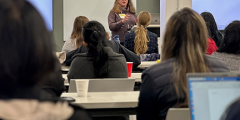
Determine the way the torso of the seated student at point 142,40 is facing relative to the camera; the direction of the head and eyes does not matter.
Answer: away from the camera

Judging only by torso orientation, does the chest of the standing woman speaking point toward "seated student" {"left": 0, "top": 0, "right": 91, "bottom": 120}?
yes

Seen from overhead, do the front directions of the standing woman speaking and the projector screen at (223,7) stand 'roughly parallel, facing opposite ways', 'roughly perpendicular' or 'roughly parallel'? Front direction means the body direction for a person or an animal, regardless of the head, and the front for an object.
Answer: roughly parallel

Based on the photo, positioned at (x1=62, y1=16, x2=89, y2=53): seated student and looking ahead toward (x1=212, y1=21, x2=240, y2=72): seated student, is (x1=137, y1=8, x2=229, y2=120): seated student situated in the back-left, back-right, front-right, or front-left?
front-right

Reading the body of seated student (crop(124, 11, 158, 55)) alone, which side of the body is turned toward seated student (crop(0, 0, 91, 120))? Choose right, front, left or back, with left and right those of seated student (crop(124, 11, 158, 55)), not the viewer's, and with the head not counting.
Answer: back

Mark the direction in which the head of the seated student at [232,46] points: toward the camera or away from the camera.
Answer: away from the camera

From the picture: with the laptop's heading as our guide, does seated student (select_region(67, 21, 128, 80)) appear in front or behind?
behind

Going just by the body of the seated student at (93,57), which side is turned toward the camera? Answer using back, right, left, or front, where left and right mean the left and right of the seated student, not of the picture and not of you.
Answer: back

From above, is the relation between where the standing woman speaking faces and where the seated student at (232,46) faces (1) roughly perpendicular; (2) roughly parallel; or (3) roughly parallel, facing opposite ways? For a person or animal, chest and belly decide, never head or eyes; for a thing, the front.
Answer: roughly parallel, facing opposite ways

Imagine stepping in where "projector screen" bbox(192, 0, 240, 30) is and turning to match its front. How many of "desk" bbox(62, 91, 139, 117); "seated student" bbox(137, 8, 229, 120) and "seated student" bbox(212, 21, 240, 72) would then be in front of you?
3

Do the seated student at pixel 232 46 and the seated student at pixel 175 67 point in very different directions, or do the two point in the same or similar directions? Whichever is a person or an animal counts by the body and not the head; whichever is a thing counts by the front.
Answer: same or similar directions

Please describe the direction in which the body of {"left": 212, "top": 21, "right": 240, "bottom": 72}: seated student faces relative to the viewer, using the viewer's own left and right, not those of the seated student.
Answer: facing away from the viewer

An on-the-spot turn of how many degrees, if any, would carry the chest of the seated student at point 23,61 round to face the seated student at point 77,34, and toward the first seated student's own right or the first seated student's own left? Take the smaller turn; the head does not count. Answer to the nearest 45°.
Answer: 0° — they already face them

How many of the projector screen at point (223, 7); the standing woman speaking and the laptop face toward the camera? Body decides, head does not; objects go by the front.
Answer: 3

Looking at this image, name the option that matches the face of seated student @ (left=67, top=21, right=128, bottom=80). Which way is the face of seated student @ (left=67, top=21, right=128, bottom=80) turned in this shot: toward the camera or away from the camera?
away from the camera

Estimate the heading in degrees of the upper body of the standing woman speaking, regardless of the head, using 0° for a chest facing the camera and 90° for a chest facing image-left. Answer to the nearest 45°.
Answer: approximately 0°

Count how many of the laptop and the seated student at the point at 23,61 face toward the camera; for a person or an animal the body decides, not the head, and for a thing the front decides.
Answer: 1

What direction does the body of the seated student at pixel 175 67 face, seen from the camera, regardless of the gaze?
away from the camera
